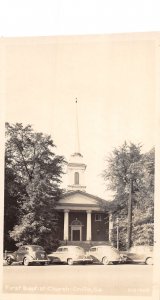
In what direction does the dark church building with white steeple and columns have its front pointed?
toward the camera
